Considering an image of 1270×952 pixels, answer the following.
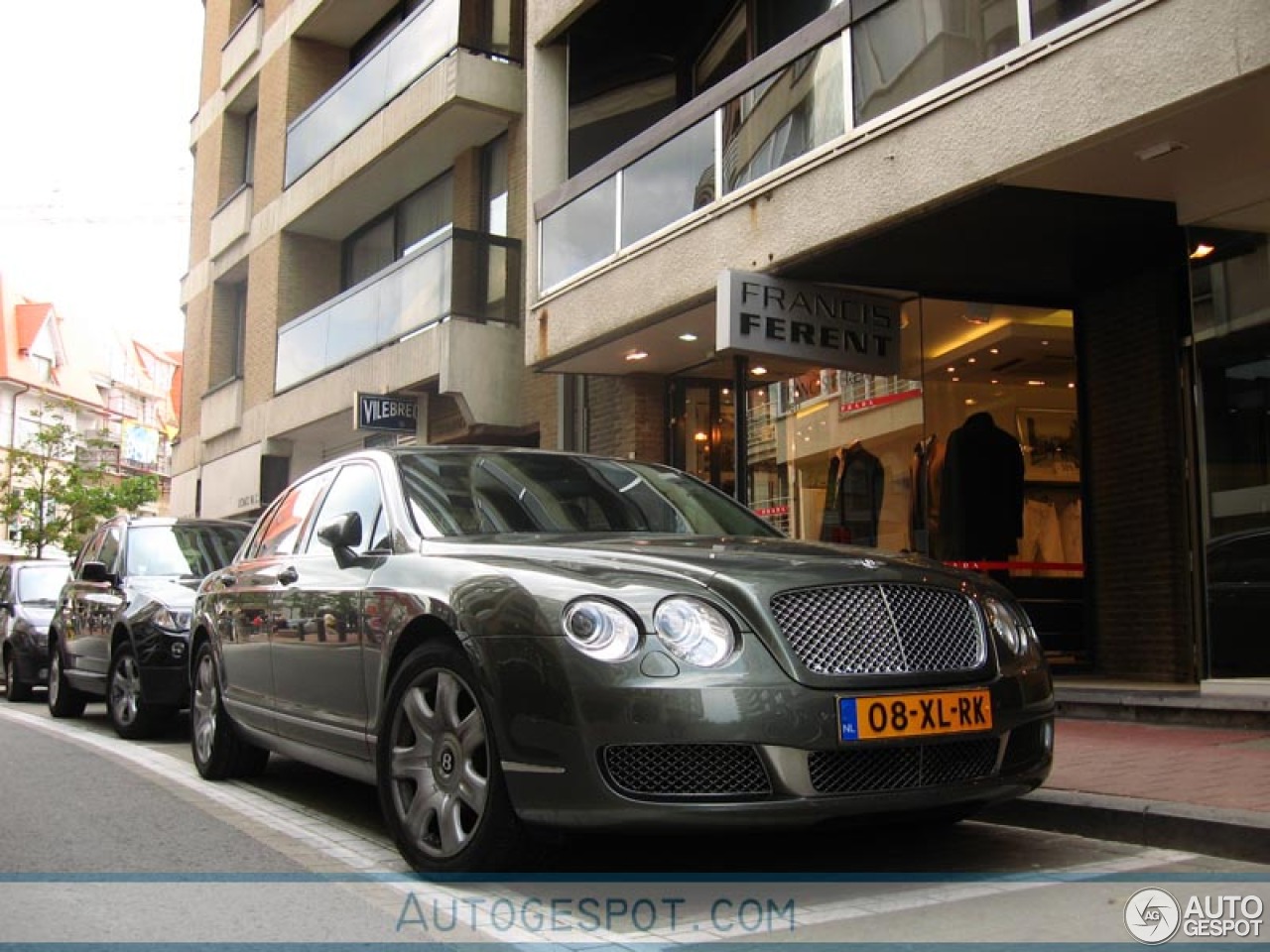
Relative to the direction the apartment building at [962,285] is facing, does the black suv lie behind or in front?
in front

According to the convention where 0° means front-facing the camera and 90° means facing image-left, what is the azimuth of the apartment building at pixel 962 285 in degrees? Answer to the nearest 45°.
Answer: approximately 45°

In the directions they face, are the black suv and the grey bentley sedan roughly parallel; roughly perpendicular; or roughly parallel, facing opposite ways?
roughly parallel

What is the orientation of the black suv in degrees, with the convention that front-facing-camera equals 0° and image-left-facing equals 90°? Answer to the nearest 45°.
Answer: approximately 315°

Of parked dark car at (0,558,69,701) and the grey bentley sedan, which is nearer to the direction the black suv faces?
the grey bentley sedan

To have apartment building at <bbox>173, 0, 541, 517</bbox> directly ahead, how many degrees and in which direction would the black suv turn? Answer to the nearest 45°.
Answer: approximately 135° to its left

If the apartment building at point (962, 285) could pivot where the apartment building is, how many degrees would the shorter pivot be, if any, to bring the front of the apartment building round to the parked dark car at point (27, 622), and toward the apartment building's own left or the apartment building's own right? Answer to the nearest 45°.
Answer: approximately 45° to the apartment building's own right

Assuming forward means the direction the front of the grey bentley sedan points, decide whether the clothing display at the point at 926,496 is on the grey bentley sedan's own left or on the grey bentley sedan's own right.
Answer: on the grey bentley sedan's own left

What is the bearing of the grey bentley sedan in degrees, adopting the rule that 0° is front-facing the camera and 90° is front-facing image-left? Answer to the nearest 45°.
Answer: approximately 315°

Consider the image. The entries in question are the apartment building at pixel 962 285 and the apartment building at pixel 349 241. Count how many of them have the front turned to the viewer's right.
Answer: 0

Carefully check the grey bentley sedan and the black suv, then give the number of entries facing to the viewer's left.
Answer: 0

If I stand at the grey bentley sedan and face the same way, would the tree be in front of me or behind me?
behind

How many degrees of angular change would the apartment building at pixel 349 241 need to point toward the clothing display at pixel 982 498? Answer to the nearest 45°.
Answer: approximately 90° to its left

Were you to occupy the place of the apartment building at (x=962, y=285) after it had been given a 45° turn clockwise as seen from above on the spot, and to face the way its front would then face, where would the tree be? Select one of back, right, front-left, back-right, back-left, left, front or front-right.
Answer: front-right

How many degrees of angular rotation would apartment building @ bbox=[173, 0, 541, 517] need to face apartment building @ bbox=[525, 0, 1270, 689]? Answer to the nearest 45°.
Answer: approximately 90° to its left

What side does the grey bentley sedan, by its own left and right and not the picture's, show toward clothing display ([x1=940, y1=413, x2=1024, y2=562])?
left
